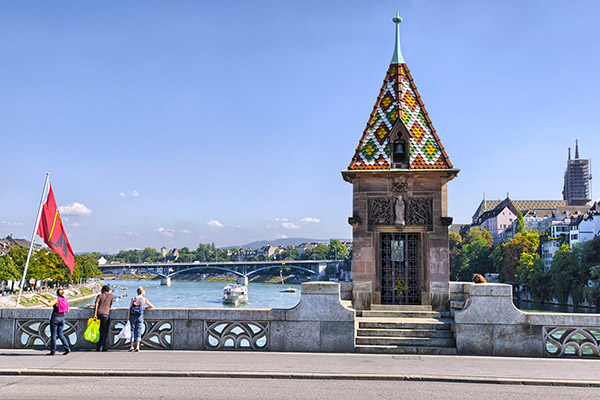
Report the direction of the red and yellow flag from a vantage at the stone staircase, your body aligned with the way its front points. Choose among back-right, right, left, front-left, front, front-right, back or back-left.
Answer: right

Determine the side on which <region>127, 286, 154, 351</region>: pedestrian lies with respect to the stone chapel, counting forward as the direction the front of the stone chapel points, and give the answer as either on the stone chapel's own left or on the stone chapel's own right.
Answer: on the stone chapel's own right

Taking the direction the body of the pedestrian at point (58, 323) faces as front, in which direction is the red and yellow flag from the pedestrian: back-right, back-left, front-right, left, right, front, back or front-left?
front-right

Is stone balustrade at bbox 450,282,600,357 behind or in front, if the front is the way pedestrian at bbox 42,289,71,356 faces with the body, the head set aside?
behind

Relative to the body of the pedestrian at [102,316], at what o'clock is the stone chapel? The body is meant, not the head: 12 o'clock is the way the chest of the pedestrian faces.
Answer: The stone chapel is roughly at 3 o'clock from the pedestrian.

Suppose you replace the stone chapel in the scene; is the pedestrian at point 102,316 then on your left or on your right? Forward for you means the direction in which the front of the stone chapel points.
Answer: on your right

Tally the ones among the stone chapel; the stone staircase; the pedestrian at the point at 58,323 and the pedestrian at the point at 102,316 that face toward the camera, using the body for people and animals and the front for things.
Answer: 2

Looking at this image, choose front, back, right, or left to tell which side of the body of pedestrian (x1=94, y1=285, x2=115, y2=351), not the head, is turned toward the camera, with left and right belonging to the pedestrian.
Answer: back

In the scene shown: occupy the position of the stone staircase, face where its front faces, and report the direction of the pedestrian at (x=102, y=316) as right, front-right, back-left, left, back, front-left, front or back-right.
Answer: right

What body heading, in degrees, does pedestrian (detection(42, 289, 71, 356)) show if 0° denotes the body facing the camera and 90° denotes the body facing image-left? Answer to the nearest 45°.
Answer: approximately 135°

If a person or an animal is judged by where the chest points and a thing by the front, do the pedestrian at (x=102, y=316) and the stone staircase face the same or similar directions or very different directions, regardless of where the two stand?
very different directions

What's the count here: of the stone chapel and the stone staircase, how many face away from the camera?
0
